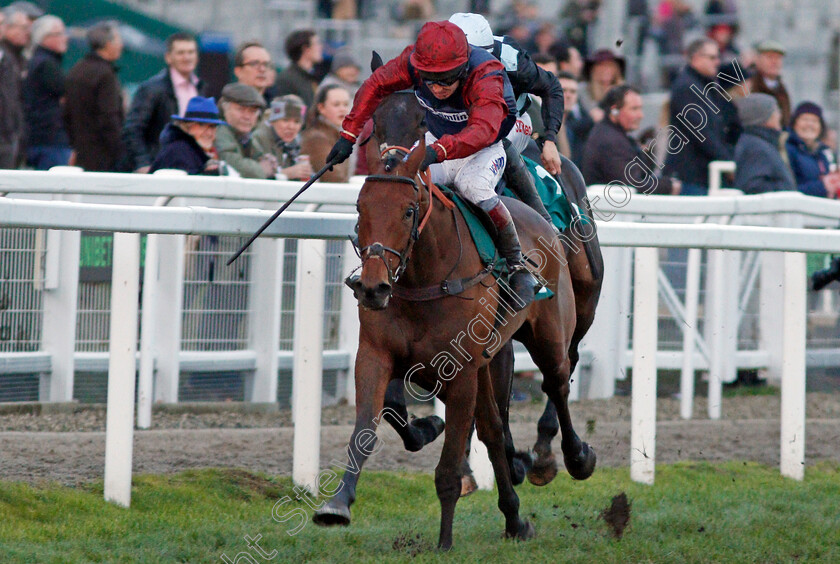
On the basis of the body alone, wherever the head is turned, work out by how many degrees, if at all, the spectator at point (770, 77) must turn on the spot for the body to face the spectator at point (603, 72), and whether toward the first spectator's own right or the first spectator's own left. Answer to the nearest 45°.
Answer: approximately 45° to the first spectator's own right

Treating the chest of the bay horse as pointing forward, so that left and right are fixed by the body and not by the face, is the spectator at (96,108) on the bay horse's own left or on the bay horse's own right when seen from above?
on the bay horse's own right

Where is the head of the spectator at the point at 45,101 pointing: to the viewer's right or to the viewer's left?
to the viewer's right

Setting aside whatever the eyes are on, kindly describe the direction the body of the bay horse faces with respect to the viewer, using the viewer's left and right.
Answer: facing the viewer and to the left of the viewer

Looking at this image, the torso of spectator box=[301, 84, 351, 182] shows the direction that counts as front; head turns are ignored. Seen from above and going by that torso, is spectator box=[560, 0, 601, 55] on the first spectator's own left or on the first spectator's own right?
on the first spectator's own left

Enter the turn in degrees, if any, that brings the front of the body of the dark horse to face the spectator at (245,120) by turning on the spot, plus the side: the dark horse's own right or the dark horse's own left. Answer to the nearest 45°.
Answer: approximately 90° to the dark horse's own right

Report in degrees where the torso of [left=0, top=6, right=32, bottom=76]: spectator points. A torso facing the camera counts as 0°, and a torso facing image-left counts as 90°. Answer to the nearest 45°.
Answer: approximately 315°

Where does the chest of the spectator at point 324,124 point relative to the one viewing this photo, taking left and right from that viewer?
facing the viewer and to the right of the viewer

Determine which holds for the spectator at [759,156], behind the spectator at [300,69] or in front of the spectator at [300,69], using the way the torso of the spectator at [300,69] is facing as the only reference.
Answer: in front
